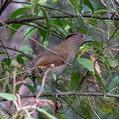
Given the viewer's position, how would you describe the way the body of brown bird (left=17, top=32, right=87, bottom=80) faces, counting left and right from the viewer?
facing to the right of the viewer
